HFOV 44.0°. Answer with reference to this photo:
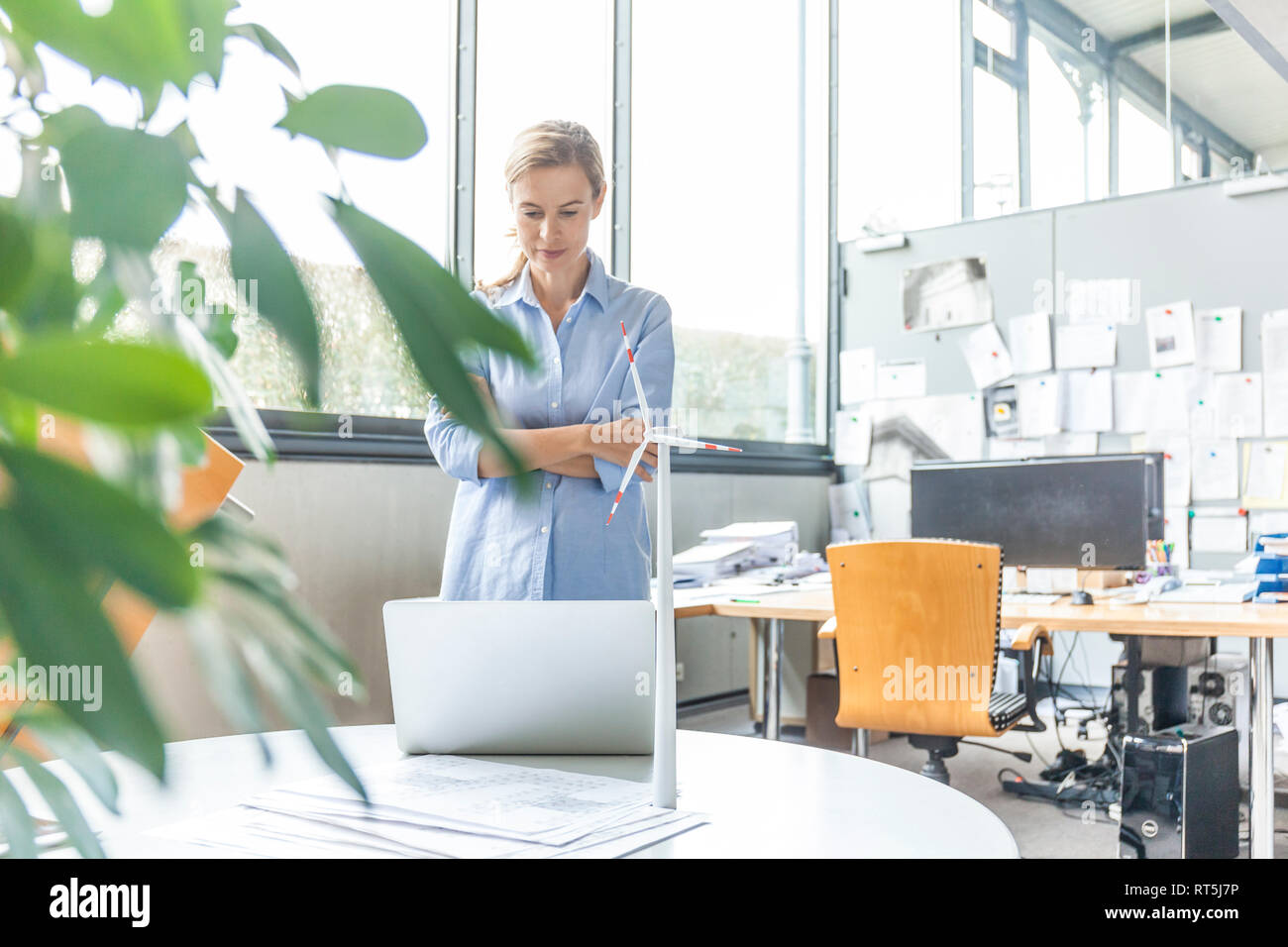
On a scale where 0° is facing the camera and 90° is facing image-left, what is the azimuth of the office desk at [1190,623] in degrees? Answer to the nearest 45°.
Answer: approximately 0°

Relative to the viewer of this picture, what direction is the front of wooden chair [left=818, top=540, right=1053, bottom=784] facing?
facing away from the viewer and to the right of the viewer

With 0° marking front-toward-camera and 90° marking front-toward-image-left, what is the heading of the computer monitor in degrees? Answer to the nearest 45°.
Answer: approximately 45°

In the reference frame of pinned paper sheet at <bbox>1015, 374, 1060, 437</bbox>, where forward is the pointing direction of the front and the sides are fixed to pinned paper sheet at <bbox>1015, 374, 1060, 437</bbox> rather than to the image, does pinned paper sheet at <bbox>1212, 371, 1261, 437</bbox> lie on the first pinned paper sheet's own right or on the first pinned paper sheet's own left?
on the first pinned paper sheet's own left

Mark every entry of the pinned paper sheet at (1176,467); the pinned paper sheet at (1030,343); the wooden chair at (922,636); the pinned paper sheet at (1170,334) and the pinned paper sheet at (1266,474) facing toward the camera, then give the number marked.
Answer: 4

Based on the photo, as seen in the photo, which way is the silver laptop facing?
away from the camera
